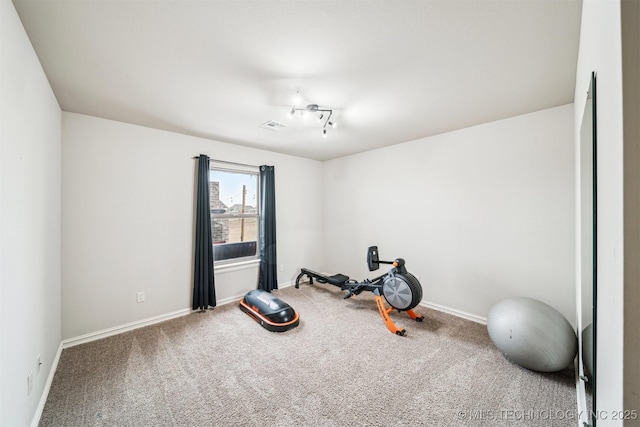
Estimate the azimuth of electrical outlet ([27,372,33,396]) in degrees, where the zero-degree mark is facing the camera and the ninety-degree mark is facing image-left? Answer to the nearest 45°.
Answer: approximately 270°

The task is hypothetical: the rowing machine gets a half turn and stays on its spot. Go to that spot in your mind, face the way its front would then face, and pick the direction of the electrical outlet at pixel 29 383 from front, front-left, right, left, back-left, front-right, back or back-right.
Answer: left

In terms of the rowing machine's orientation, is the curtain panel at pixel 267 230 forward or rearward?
rearward

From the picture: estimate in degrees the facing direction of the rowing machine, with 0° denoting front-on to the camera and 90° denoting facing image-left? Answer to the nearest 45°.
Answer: approximately 315°

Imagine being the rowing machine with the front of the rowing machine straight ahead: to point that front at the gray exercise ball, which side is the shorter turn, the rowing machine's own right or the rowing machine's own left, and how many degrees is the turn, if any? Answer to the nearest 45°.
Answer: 0° — it already faces it
